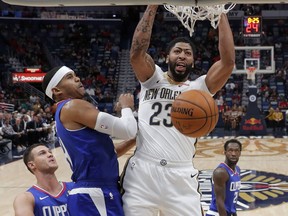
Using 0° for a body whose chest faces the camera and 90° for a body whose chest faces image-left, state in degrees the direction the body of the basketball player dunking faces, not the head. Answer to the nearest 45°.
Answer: approximately 0°

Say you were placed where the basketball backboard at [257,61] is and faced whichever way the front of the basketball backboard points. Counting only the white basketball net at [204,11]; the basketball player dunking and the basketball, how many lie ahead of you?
3

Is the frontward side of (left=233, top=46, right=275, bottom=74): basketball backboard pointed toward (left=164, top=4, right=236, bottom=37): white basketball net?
yes

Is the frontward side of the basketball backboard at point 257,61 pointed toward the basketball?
yes

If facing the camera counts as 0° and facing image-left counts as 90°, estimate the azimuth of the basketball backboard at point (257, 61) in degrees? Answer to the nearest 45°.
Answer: approximately 0°

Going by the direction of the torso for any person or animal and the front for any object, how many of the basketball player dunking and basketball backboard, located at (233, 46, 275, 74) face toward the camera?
2

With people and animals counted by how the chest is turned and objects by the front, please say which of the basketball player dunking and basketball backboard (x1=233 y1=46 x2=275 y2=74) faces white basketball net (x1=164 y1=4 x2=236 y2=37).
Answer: the basketball backboard

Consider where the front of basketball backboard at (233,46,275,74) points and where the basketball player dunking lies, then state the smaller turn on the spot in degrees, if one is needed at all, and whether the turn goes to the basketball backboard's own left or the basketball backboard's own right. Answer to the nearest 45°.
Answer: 0° — it already faces them
